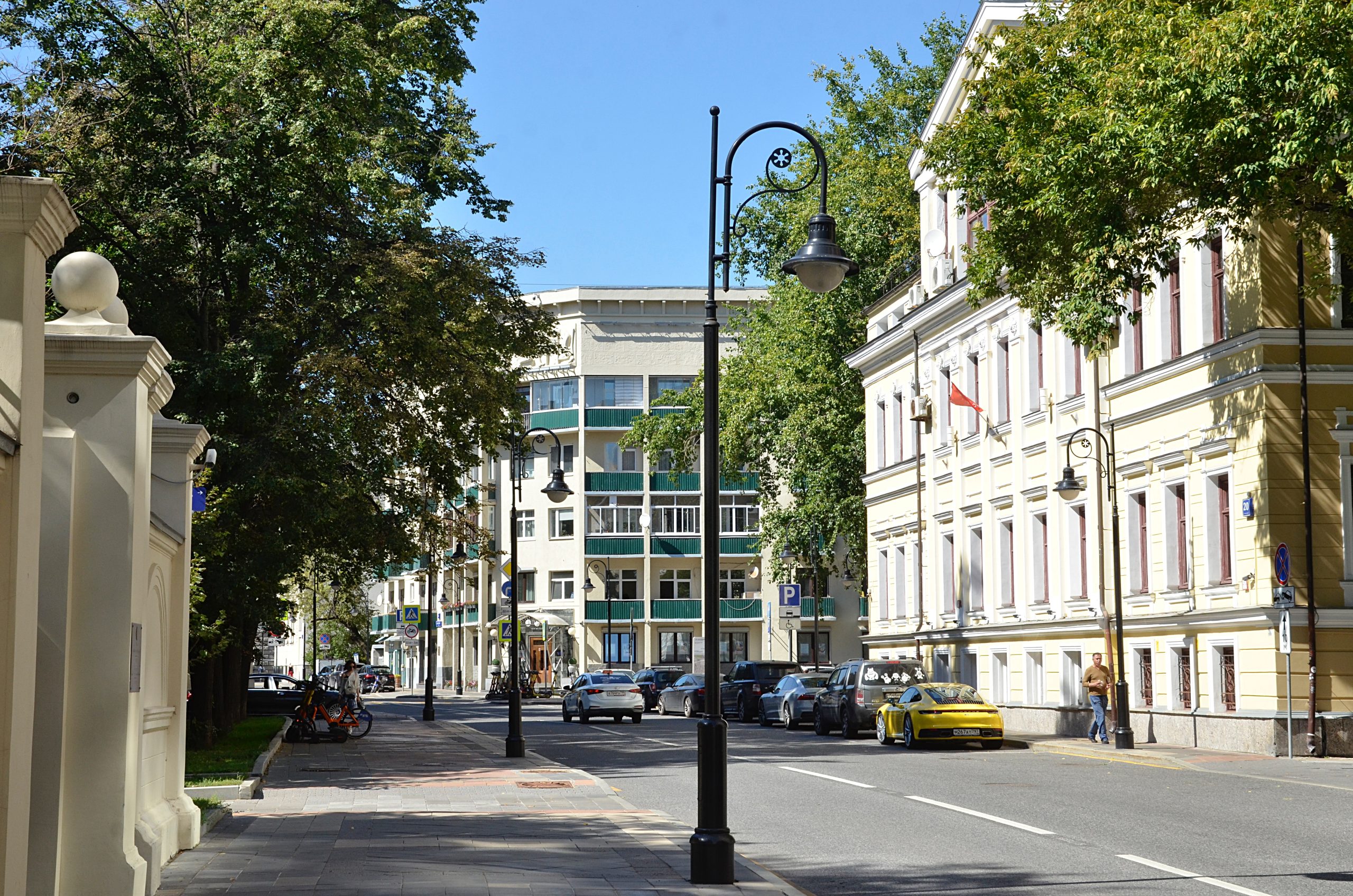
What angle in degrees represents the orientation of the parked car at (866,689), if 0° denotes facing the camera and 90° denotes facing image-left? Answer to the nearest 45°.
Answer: approximately 135°

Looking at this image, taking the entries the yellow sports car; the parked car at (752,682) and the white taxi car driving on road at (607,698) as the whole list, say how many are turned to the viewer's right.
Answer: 0

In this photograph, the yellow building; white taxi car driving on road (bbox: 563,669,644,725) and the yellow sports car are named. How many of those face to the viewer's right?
0

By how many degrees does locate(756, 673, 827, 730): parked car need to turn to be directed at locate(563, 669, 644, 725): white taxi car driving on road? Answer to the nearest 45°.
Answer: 0° — it already faces it

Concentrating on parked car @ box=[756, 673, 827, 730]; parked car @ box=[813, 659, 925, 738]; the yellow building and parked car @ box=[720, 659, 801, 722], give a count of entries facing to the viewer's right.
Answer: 0

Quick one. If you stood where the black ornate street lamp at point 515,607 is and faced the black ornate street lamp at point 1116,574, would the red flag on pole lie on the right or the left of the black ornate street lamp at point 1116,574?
left

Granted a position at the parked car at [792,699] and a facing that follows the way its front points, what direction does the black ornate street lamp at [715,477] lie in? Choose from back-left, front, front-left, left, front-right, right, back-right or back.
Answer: back-left

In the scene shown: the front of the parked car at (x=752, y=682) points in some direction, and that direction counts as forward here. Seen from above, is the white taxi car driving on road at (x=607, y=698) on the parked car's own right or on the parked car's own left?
on the parked car's own left

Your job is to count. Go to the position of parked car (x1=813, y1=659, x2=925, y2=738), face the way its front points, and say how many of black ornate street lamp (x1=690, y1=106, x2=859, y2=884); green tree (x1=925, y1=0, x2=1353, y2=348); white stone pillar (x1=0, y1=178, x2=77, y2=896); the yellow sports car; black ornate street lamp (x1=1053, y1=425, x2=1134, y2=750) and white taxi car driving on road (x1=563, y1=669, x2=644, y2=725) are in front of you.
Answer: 1

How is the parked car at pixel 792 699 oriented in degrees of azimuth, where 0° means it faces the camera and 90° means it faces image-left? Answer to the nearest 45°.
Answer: approximately 135°

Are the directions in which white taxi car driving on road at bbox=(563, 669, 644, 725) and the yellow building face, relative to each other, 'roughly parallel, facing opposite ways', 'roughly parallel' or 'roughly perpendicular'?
roughly perpendicular

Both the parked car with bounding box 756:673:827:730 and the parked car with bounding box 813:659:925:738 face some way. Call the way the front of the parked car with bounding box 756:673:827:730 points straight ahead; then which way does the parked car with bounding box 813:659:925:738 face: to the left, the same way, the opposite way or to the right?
the same way

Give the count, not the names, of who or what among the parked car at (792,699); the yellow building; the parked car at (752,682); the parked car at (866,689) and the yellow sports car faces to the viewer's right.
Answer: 0
